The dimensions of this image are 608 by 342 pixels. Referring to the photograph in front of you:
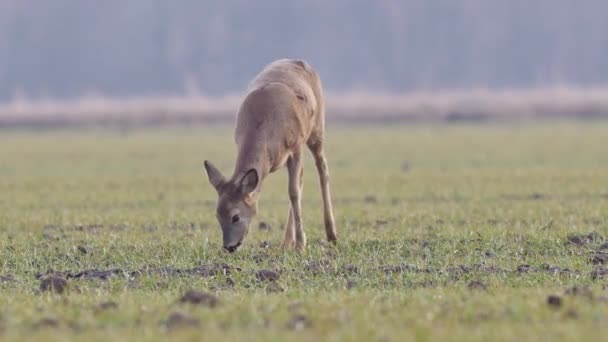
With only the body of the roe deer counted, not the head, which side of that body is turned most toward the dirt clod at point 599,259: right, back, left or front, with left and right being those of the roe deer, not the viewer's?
left

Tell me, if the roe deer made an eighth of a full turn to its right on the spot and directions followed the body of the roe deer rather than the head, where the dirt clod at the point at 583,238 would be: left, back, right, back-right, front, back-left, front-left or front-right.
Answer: back

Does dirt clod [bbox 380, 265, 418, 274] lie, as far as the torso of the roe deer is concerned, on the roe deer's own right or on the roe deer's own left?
on the roe deer's own left

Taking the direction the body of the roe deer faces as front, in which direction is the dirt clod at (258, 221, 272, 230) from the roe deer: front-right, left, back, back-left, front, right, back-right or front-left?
back-right

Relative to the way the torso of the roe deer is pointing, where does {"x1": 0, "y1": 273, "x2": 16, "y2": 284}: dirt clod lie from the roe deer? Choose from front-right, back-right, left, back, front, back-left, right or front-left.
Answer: front

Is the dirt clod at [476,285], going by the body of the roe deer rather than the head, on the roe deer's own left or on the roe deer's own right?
on the roe deer's own left

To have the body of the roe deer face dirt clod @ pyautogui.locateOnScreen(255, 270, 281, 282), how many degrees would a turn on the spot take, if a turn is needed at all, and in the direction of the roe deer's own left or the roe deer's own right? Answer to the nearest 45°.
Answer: approximately 45° to the roe deer's own left

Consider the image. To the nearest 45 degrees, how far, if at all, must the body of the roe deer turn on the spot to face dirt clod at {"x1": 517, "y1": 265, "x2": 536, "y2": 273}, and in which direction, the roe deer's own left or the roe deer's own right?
approximately 90° to the roe deer's own left

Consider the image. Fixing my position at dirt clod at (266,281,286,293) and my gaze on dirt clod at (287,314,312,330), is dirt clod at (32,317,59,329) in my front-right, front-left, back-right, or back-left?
front-right

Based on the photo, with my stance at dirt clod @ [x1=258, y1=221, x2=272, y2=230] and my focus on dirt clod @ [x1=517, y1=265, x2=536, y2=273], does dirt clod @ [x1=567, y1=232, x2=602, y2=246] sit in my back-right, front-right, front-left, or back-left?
front-left

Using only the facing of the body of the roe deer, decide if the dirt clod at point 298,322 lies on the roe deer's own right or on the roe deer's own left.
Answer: on the roe deer's own left

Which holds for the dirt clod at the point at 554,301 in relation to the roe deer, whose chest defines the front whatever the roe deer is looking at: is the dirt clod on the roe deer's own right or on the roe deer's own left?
on the roe deer's own left

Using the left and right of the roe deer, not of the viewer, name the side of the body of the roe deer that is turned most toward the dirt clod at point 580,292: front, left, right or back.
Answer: left

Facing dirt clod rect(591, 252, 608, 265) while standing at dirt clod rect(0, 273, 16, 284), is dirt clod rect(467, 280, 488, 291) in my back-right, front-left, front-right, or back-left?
front-right

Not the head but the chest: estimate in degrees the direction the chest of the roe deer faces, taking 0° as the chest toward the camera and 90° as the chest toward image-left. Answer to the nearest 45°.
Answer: approximately 45°
